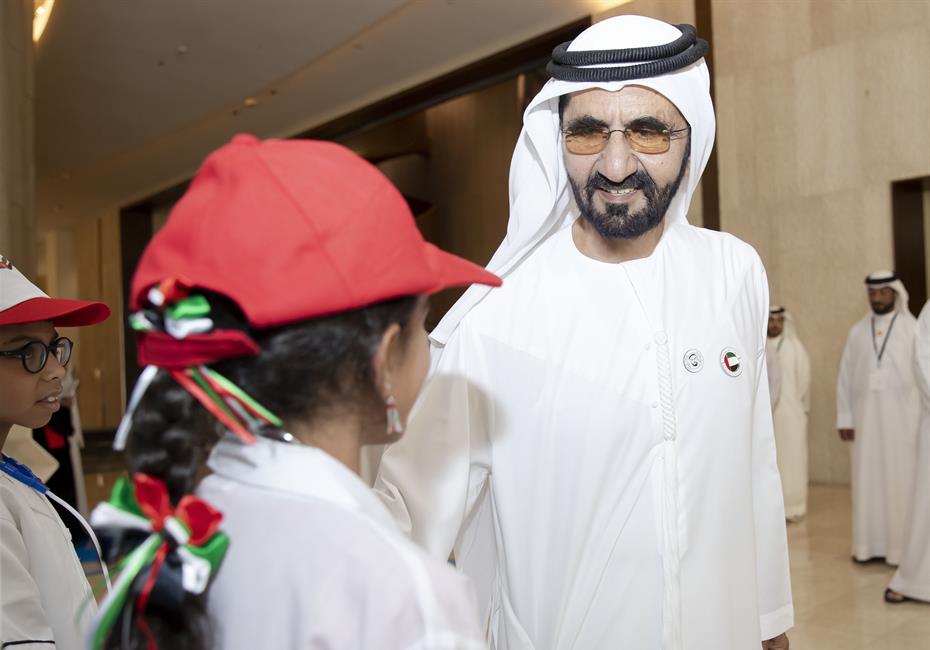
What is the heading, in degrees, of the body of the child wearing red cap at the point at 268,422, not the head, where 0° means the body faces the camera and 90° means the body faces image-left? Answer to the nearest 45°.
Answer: approximately 225°

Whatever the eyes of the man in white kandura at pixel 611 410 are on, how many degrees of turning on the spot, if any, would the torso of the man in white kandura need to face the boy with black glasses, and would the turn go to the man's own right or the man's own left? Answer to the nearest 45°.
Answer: approximately 90° to the man's own right

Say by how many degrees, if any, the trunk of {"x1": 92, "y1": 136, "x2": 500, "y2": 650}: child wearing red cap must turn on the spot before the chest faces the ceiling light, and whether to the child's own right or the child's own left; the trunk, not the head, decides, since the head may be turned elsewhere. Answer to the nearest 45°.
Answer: approximately 45° to the child's own left

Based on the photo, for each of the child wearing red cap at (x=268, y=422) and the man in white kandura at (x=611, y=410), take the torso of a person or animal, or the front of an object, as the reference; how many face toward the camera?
1

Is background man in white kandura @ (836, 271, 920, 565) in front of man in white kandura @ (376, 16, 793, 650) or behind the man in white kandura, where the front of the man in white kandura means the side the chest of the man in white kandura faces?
behind

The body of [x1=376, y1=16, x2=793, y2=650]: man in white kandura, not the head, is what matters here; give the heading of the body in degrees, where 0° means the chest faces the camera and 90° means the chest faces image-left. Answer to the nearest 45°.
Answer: approximately 0°

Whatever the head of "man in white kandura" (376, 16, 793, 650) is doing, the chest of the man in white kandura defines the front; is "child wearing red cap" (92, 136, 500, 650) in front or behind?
in front

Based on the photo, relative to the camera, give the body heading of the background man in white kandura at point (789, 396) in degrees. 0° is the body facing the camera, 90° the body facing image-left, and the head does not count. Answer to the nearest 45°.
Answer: approximately 45°

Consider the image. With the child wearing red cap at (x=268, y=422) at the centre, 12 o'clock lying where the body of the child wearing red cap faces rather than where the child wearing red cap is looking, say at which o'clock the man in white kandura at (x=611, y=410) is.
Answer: The man in white kandura is roughly at 12 o'clock from the child wearing red cap.

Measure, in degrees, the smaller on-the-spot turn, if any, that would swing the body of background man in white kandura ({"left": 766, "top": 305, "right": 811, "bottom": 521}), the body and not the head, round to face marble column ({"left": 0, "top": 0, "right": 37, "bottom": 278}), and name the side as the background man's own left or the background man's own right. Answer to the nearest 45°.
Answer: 0° — they already face it
